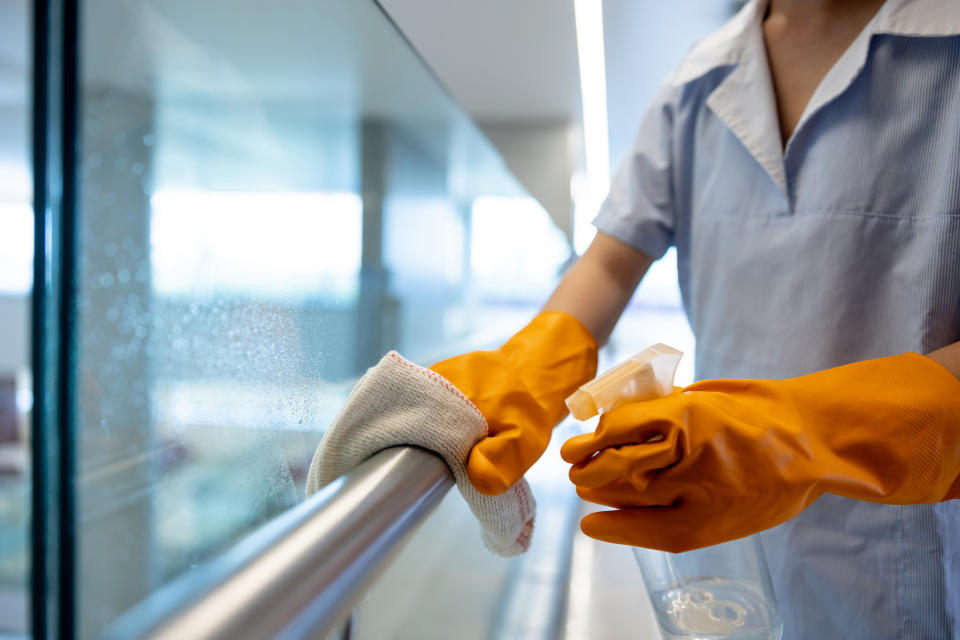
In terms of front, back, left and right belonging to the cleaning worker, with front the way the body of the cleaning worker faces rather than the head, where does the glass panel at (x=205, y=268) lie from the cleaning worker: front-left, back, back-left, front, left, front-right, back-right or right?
front

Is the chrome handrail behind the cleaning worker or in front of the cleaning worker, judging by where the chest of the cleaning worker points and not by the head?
in front

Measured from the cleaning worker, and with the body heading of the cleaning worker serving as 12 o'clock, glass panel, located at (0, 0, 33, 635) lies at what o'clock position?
The glass panel is roughly at 12 o'clock from the cleaning worker.

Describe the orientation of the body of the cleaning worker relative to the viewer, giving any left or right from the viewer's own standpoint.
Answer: facing the viewer and to the left of the viewer
